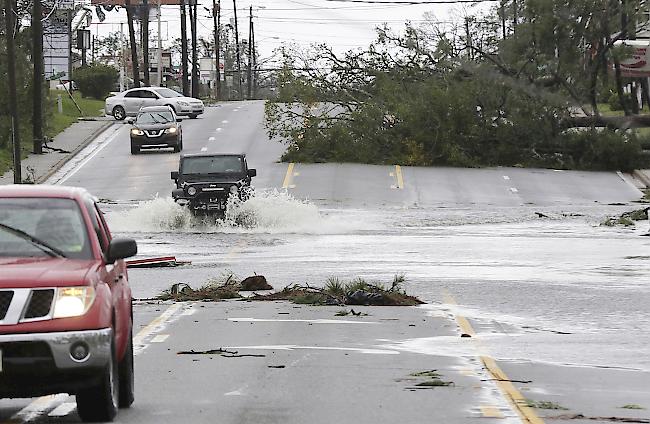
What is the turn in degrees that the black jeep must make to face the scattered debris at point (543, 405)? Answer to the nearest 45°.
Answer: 0° — it already faces it

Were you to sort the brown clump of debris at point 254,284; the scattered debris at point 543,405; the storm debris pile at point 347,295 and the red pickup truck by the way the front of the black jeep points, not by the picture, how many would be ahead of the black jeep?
4

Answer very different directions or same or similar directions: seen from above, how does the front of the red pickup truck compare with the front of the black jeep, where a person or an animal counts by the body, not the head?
same or similar directions

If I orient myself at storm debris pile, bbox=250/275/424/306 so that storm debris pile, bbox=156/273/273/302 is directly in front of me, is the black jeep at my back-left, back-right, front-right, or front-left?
front-right

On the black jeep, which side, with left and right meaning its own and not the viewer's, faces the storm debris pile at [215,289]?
front

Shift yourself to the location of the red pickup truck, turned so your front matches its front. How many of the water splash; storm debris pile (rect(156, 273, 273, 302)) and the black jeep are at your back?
3

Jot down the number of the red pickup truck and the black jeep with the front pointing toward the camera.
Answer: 2

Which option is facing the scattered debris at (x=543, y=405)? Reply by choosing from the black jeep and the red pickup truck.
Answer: the black jeep

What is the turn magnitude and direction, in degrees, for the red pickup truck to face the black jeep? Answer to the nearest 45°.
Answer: approximately 180°

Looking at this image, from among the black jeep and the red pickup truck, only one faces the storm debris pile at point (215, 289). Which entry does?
the black jeep

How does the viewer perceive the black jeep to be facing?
facing the viewer

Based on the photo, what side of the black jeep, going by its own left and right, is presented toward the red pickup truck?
front

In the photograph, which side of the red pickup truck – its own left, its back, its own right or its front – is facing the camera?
front
